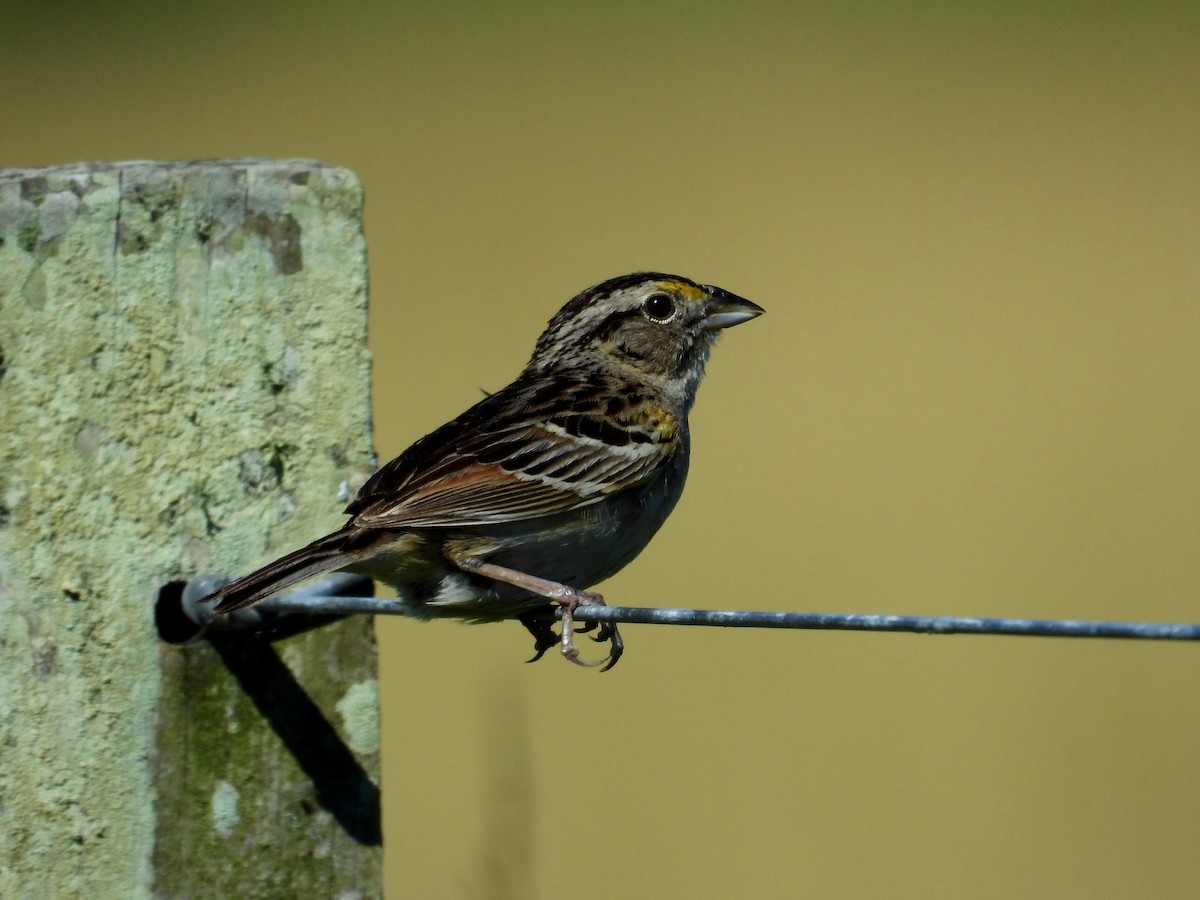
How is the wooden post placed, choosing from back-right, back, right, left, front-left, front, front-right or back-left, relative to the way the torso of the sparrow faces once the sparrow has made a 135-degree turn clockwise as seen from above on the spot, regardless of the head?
front

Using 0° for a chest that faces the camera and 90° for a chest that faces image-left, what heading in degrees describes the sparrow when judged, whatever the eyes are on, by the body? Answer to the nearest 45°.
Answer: approximately 270°
